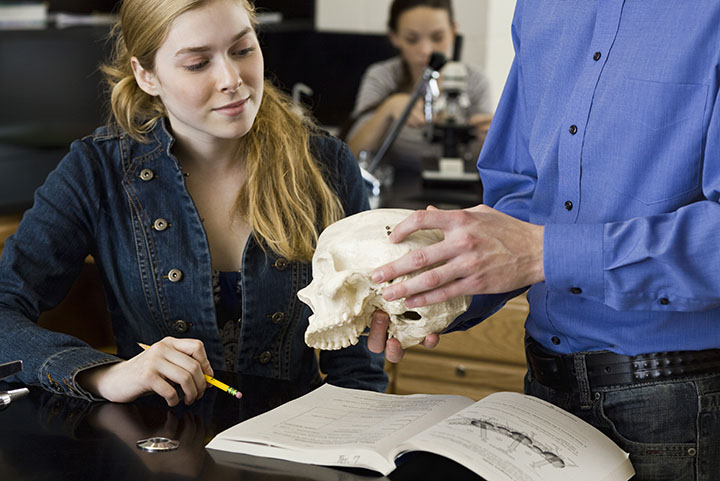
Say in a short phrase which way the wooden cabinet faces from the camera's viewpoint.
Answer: facing the viewer

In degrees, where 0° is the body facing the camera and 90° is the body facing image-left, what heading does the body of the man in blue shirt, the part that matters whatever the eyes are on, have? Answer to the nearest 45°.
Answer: approximately 45°

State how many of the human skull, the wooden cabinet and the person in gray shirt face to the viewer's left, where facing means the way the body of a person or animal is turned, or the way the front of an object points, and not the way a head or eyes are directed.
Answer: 1

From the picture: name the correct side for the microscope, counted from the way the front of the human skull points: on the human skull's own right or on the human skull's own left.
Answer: on the human skull's own right

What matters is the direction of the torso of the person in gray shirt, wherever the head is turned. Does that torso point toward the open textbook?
yes

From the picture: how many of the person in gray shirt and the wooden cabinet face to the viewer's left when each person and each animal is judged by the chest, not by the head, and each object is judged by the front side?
0

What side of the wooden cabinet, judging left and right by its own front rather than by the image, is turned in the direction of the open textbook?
front

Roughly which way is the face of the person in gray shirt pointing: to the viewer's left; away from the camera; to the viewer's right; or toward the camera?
toward the camera

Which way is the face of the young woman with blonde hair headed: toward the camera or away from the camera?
toward the camera

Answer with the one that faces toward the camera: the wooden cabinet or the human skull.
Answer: the wooden cabinet

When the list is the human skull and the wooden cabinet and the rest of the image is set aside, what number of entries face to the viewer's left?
1

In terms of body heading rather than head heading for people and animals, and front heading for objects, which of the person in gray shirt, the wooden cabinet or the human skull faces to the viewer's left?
the human skull

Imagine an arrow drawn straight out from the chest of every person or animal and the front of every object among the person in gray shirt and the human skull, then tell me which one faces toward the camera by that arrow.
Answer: the person in gray shirt

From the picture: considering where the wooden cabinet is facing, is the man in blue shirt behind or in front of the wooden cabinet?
in front

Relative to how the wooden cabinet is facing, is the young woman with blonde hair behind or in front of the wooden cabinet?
in front

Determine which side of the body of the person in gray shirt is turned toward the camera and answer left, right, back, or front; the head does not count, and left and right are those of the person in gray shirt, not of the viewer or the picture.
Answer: front
